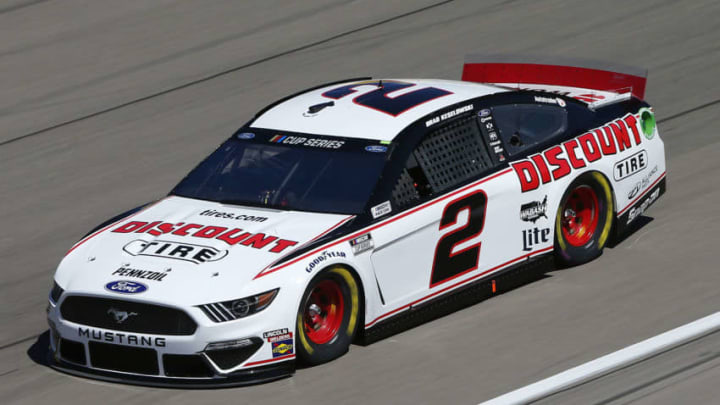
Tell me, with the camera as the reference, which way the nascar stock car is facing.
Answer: facing the viewer and to the left of the viewer
